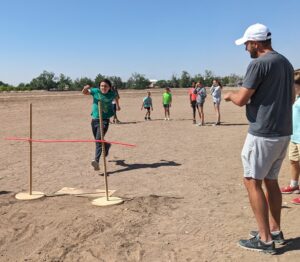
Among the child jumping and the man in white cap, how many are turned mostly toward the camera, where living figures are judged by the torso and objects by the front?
1

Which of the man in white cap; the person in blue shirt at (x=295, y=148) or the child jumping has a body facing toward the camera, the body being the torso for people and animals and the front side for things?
the child jumping

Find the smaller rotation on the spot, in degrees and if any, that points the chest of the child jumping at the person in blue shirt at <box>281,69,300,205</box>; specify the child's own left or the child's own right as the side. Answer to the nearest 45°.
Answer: approximately 45° to the child's own left

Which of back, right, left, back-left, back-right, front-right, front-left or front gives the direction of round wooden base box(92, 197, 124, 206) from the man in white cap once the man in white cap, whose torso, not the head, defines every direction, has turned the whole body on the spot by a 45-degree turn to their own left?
front-right

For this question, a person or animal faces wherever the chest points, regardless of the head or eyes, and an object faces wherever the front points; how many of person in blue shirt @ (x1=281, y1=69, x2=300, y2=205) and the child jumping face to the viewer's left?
1

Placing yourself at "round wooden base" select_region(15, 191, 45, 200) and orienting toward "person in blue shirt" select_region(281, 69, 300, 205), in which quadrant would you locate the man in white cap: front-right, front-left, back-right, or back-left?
front-right

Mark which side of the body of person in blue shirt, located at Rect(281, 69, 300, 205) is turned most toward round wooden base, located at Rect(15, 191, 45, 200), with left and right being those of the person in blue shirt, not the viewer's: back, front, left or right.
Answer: front

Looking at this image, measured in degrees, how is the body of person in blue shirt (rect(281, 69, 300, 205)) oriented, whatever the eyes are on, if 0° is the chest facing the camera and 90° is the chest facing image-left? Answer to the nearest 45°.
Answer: approximately 90°

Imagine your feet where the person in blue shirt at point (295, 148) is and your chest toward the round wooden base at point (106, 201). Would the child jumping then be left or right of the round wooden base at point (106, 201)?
right

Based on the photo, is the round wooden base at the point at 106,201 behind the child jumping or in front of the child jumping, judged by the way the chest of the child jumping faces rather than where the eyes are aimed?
in front

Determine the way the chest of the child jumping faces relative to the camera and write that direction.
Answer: toward the camera

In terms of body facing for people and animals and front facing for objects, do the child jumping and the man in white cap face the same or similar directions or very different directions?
very different directions

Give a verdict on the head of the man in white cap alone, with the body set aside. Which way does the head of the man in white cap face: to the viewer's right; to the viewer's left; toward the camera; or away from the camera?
to the viewer's left

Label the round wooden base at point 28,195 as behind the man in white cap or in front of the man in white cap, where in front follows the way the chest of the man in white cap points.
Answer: in front

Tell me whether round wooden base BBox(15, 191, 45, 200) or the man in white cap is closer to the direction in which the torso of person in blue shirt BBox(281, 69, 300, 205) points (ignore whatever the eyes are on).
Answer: the round wooden base
